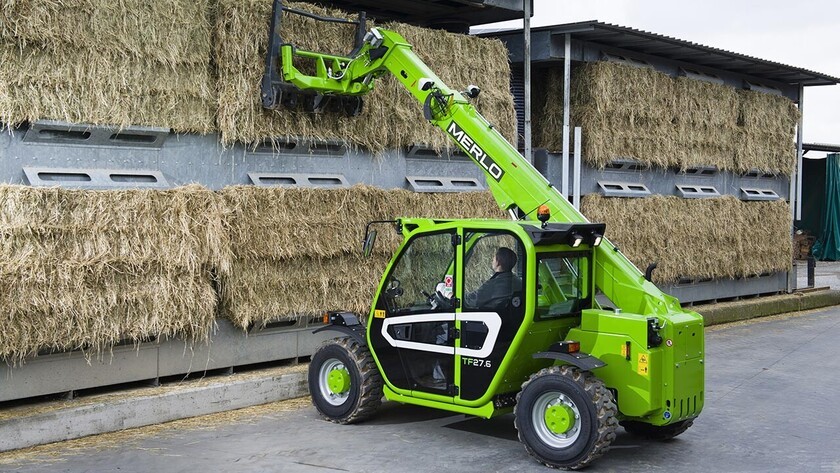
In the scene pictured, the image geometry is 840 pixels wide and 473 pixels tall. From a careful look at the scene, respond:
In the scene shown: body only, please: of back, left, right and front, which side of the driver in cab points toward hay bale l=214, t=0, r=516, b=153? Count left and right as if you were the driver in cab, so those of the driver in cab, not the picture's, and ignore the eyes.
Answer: front

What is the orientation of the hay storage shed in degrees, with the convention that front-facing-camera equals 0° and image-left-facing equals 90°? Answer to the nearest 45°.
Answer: approximately 315°

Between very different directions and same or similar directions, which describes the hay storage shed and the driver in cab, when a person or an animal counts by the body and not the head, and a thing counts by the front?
very different directions

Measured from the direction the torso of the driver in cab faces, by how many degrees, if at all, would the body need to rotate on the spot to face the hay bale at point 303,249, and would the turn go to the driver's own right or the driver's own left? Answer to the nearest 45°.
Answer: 0° — they already face it

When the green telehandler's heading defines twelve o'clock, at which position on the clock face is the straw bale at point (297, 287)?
The straw bale is roughly at 12 o'clock from the green telehandler.

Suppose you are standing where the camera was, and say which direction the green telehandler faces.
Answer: facing away from the viewer and to the left of the viewer

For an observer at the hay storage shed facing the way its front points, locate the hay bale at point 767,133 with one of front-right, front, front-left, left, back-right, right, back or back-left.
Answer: left

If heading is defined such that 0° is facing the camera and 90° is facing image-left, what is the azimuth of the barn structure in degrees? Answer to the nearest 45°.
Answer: approximately 315°

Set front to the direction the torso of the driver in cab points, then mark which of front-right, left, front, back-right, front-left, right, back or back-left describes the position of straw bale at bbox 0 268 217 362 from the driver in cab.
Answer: front-left

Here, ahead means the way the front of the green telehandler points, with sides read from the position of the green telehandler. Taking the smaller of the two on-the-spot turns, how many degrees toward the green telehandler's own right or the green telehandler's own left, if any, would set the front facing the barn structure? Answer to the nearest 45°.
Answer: approximately 45° to the green telehandler's own right

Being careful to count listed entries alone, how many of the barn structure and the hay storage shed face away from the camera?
0

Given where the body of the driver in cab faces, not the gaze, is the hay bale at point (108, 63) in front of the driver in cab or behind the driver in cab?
in front

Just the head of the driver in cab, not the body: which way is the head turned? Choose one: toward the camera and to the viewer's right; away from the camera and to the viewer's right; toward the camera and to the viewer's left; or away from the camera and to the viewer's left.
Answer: away from the camera and to the viewer's left

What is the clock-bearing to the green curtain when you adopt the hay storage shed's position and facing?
The green curtain is roughly at 9 o'clock from the hay storage shed.
